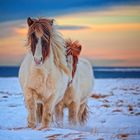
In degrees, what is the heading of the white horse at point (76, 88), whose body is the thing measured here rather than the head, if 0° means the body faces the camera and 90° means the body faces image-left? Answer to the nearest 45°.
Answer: approximately 45°

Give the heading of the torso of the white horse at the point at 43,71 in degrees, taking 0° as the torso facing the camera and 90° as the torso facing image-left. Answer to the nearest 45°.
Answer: approximately 0°
